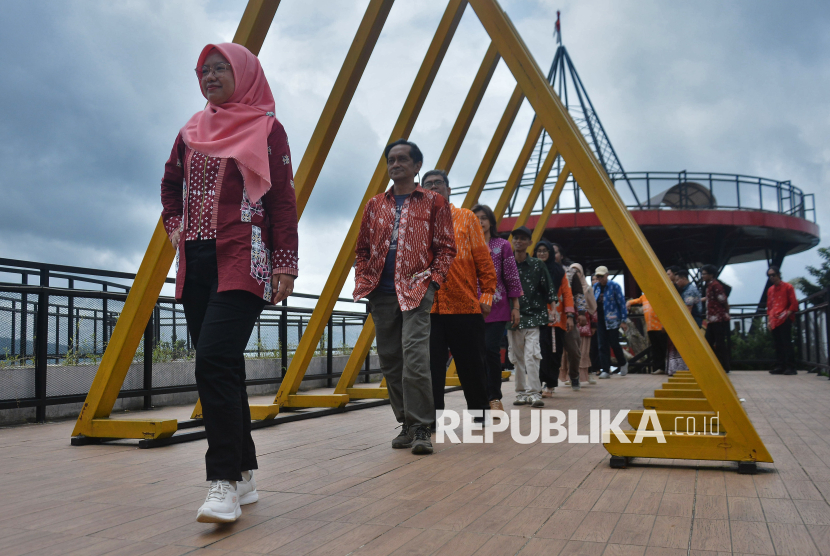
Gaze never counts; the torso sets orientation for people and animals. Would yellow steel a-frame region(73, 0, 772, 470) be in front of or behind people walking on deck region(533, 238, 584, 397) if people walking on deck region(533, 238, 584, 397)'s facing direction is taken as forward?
in front

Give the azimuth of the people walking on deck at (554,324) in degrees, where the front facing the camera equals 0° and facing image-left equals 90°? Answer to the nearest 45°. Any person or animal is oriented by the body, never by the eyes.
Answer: approximately 45°

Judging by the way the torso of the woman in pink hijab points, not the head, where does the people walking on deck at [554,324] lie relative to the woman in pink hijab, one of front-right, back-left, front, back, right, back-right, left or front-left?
back

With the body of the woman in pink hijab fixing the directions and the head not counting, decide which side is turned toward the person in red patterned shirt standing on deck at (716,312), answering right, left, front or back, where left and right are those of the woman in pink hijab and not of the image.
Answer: back

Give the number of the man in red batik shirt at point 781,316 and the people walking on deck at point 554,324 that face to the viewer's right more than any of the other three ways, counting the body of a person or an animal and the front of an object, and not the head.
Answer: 0

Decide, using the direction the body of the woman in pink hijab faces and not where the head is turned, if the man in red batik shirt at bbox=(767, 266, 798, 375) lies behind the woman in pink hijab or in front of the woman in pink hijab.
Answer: behind

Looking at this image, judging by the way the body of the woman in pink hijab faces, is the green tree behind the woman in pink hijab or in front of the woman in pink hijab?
behind

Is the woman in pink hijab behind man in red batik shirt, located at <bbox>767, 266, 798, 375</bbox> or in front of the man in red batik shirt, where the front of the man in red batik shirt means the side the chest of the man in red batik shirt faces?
in front

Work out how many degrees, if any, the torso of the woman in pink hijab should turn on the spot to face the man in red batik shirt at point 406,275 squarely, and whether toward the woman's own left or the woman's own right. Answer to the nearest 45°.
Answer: approximately 180°

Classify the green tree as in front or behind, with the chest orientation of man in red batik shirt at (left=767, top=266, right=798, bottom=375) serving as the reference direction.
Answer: behind
